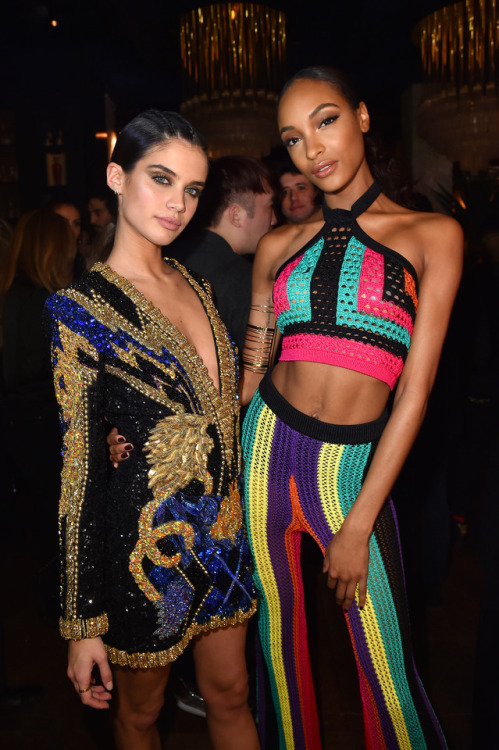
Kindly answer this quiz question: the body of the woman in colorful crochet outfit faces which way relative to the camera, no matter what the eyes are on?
toward the camera

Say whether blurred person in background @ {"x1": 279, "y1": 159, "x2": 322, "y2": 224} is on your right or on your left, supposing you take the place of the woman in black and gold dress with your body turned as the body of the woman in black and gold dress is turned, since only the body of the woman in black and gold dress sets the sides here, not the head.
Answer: on your left

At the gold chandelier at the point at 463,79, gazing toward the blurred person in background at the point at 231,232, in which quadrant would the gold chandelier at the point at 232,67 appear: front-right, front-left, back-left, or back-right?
front-right

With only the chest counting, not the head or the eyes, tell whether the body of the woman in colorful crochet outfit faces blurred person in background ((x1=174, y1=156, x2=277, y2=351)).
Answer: no

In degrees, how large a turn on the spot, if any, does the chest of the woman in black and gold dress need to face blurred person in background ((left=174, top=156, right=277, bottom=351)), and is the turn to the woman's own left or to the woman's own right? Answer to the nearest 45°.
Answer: approximately 135° to the woman's own left

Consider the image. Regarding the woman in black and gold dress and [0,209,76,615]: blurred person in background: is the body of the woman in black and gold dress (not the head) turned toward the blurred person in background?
no

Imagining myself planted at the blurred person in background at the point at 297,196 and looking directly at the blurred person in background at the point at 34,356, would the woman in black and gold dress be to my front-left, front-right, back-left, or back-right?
front-left

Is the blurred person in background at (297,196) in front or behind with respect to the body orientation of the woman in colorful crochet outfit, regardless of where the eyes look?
behind

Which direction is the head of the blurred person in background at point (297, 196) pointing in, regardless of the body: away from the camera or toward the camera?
toward the camera

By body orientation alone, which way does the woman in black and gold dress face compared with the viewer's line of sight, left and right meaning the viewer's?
facing the viewer and to the right of the viewer
